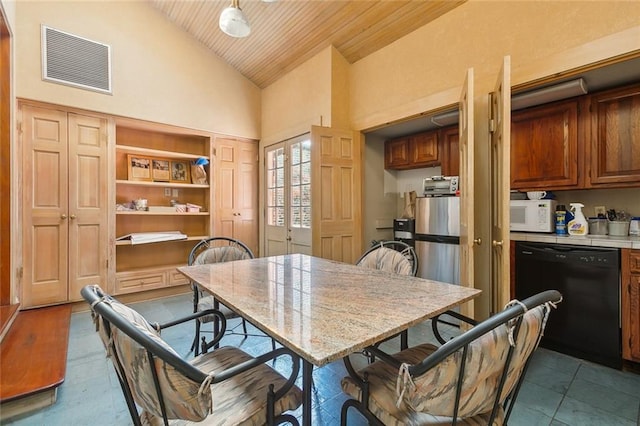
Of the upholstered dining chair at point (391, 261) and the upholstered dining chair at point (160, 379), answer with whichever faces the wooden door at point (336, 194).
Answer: the upholstered dining chair at point (160, 379)

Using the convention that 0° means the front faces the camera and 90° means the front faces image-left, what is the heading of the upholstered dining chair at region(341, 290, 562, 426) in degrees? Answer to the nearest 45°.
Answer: approximately 135°

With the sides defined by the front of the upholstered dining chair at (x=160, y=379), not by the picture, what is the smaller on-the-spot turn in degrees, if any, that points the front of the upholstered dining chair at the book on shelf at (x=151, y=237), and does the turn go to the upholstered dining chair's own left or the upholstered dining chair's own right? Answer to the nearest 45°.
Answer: approximately 45° to the upholstered dining chair's own left

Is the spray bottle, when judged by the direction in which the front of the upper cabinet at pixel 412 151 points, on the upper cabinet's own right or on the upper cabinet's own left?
on the upper cabinet's own left

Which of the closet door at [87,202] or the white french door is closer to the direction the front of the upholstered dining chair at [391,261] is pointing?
the closet door

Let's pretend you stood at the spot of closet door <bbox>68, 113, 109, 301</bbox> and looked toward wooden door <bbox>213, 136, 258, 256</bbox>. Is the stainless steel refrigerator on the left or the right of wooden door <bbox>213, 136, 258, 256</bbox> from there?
right
